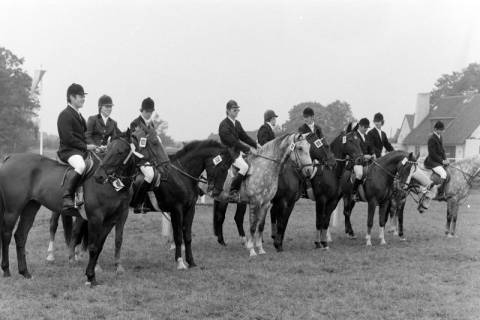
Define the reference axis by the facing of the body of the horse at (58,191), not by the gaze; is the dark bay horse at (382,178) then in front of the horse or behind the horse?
in front

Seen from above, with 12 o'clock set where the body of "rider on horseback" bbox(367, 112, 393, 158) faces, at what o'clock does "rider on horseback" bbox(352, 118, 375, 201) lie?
"rider on horseback" bbox(352, 118, 375, 201) is roughly at 2 o'clock from "rider on horseback" bbox(367, 112, 393, 158).

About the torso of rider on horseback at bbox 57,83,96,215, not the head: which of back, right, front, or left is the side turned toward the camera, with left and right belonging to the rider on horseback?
right

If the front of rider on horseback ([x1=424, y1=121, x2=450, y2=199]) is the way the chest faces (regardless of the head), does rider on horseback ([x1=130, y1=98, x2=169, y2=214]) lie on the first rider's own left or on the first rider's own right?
on the first rider's own right

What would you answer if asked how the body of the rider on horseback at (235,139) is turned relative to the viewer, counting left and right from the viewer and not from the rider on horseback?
facing the viewer and to the right of the viewer

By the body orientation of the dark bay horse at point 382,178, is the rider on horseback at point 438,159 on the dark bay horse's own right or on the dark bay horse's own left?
on the dark bay horse's own left

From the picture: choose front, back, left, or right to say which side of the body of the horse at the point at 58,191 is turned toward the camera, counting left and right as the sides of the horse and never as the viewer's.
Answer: right

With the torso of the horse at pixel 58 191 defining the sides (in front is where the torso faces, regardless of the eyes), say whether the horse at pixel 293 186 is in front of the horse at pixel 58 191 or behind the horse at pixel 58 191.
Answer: in front

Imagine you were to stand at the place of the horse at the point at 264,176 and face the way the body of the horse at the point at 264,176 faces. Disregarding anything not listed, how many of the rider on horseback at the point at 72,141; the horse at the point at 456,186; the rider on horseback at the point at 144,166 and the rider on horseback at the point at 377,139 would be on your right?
2

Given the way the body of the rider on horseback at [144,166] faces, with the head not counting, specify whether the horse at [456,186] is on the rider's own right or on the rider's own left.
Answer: on the rider's own left
